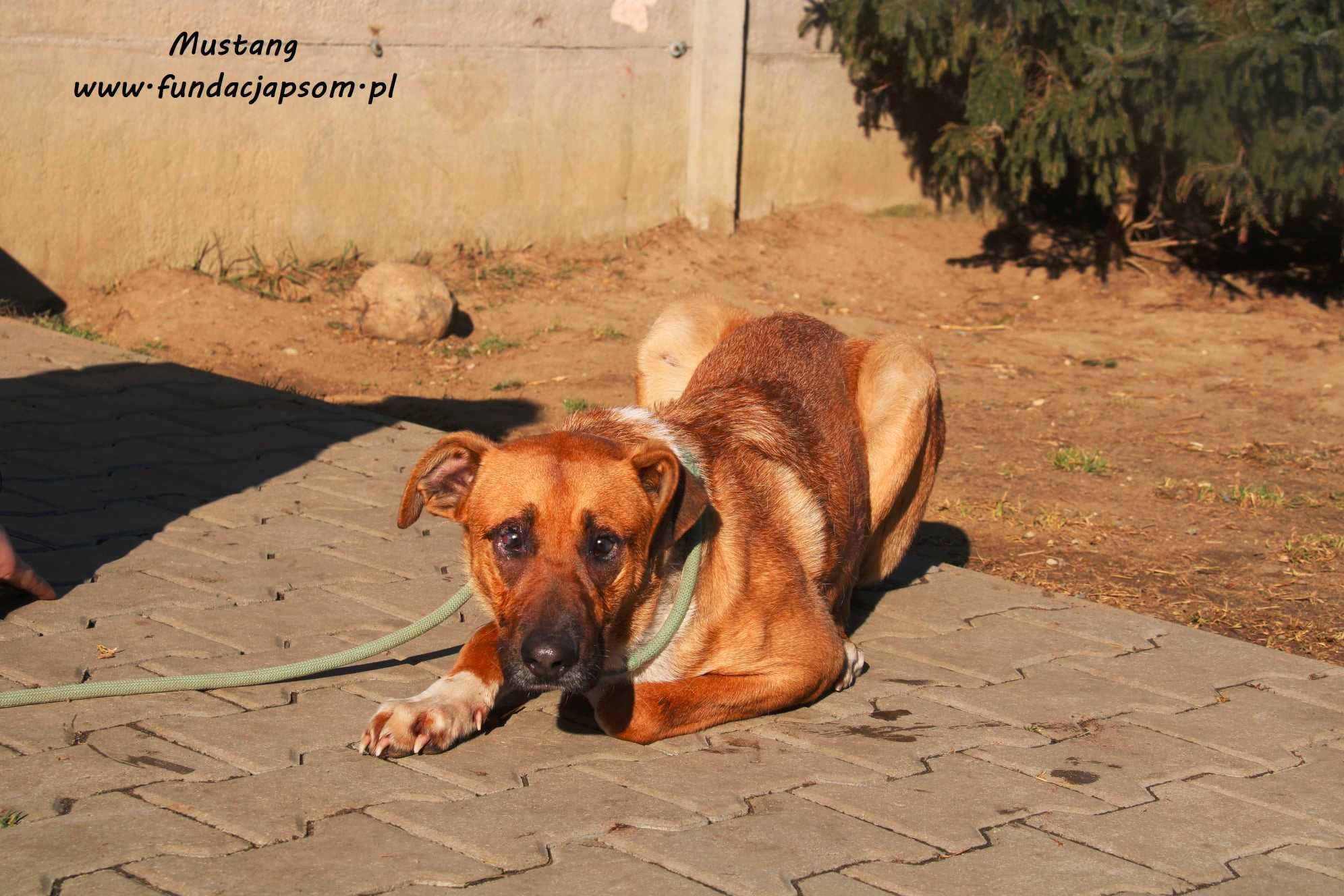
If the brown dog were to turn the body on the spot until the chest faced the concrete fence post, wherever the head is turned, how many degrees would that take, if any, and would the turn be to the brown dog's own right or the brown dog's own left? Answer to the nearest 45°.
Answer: approximately 135° to the brown dog's own right

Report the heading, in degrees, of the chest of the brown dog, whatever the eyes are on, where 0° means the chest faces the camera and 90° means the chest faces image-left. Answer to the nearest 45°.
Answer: approximately 45°

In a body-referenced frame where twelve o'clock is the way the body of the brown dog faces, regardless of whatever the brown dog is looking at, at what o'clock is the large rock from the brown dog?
The large rock is roughly at 4 o'clock from the brown dog.
